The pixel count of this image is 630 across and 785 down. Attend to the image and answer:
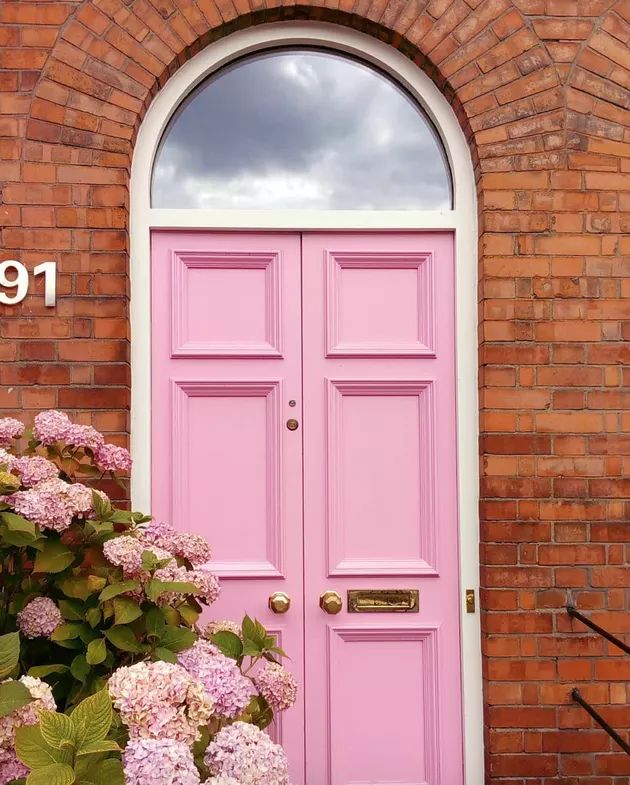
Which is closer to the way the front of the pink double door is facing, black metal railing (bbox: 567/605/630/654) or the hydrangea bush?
the hydrangea bush

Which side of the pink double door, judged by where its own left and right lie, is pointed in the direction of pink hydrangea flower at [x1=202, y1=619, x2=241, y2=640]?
front

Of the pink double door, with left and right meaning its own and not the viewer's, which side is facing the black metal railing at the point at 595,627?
left

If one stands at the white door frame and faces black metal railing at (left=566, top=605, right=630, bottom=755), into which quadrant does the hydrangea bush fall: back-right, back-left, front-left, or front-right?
back-right

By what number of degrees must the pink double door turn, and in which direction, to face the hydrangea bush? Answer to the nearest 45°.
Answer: approximately 45° to its right

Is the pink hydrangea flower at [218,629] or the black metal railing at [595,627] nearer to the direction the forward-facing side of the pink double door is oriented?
the pink hydrangea flower

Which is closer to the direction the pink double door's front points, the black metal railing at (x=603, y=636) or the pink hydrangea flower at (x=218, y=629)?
the pink hydrangea flower

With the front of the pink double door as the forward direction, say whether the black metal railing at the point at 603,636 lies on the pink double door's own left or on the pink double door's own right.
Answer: on the pink double door's own left

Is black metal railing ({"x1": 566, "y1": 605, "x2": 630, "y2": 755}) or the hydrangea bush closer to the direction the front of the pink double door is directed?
the hydrangea bush

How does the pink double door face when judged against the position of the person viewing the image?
facing the viewer
